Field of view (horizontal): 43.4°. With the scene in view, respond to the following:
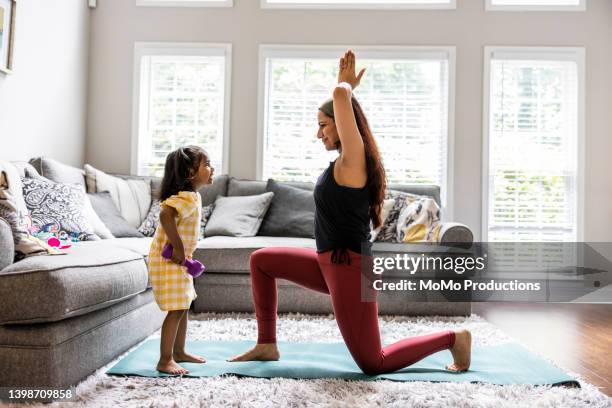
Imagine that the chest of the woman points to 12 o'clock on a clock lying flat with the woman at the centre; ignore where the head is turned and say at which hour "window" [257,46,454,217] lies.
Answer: The window is roughly at 3 o'clock from the woman.

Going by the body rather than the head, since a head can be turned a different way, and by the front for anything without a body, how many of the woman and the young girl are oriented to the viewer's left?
1

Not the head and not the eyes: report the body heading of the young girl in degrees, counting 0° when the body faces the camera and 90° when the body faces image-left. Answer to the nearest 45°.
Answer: approximately 270°

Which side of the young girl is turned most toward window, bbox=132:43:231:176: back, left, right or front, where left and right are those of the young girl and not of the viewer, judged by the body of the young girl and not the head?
left

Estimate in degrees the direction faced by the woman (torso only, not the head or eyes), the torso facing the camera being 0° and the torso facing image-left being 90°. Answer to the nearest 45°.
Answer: approximately 90°

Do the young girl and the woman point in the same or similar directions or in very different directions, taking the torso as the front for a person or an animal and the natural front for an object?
very different directions

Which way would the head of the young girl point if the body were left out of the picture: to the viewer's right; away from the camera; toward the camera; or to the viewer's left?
to the viewer's right

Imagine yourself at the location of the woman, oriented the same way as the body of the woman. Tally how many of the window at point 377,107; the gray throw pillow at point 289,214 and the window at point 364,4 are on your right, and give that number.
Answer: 3
